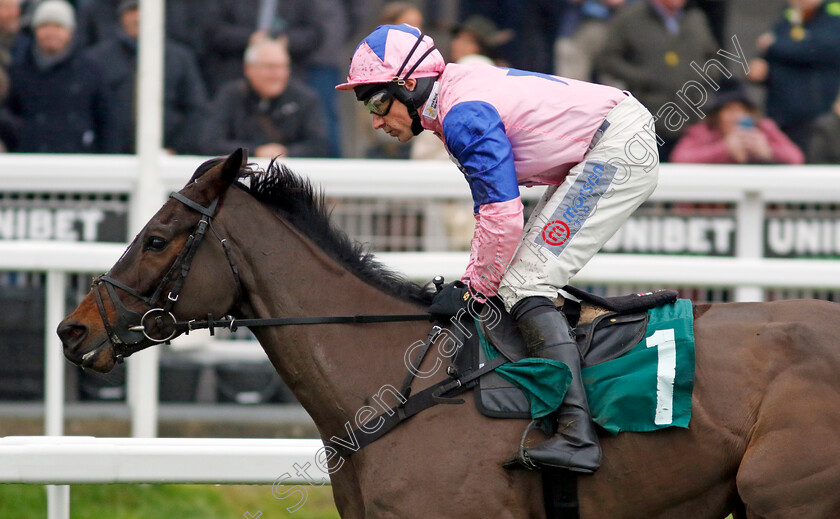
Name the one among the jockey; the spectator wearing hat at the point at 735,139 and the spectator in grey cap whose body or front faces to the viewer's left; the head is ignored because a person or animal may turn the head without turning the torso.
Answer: the jockey

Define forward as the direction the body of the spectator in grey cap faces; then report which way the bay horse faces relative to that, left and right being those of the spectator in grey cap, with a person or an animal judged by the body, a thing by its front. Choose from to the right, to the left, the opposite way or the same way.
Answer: to the right

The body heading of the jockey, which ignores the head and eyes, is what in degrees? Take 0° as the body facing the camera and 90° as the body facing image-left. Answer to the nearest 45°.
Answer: approximately 90°

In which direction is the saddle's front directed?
to the viewer's left

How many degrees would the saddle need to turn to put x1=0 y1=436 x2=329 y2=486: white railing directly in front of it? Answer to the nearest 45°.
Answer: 0° — it already faces it

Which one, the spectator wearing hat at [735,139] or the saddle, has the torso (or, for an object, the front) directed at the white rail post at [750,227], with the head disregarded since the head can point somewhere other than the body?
the spectator wearing hat

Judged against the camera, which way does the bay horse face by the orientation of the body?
to the viewer's left

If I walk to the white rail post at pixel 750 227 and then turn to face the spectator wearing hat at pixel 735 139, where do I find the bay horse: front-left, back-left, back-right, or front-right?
back-left

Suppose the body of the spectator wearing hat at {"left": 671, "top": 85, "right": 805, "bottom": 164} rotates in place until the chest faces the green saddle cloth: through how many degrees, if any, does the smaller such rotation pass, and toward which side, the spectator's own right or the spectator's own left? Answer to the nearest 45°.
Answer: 0° — they already face it
